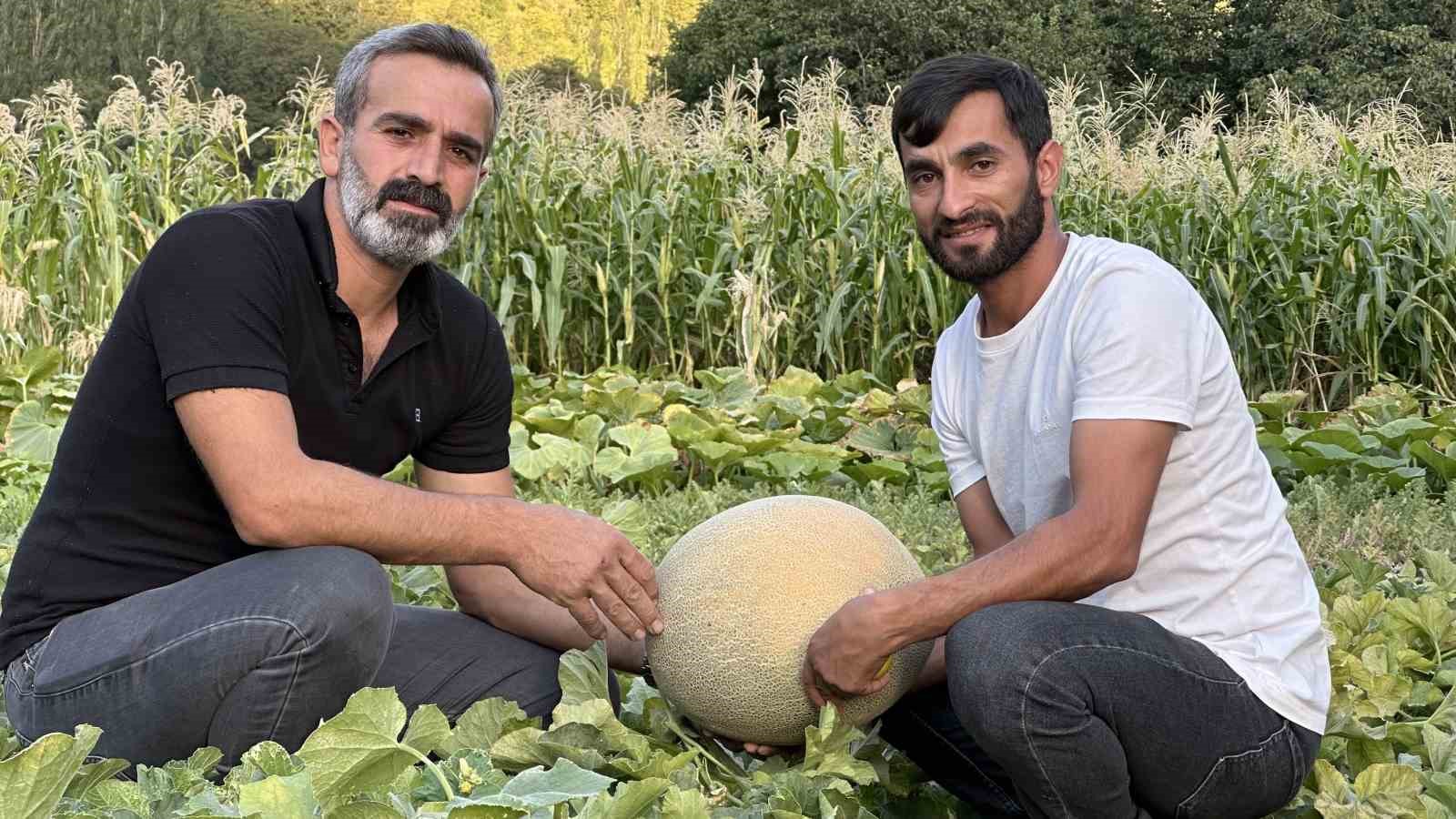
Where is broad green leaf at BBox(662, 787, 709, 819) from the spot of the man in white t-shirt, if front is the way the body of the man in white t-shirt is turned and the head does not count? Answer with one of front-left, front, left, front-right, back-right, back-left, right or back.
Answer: front

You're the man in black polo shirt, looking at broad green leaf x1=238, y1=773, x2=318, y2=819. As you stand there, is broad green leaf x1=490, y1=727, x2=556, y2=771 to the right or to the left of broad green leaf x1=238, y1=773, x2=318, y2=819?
left

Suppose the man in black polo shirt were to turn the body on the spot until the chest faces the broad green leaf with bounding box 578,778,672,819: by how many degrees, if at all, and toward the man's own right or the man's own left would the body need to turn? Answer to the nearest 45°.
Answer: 0° — they already face it

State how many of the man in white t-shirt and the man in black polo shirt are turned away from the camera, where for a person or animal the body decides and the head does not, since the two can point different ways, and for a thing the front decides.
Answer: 0

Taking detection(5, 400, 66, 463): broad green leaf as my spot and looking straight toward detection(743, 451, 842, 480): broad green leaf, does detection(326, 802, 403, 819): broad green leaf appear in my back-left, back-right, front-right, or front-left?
front-right

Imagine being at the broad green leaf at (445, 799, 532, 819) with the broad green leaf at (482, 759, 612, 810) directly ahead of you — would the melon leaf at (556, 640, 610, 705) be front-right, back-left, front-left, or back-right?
front-left

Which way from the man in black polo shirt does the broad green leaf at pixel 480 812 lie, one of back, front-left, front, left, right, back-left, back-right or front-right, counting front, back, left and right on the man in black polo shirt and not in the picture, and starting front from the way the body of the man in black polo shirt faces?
front-right

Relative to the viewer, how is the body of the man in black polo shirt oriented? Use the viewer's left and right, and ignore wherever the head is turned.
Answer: facing the viewer and to the right of the viewer

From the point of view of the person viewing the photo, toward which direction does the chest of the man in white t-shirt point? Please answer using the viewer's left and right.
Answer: facing the viewer and to the left of the viewer

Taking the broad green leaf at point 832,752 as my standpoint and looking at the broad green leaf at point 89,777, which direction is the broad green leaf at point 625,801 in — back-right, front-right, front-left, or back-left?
front-left

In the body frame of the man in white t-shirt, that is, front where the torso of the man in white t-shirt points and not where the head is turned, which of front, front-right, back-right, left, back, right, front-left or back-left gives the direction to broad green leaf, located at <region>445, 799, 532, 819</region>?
front

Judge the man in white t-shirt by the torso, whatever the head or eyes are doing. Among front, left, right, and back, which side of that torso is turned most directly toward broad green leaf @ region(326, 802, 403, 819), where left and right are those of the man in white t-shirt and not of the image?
front

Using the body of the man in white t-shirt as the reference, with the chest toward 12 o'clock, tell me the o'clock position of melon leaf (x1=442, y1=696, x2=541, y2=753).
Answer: The melon leaf is roughly at 1 o'clock from the man in white t-shirt.

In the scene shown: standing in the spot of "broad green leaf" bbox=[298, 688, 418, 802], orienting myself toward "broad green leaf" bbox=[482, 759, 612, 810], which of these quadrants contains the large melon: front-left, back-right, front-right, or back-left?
front-left
